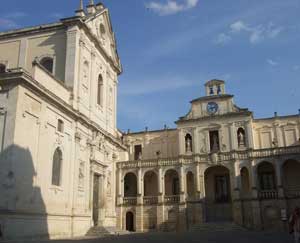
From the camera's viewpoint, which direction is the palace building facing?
toward the camera

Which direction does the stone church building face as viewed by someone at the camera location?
facing the viewer and to the right of the viewer
